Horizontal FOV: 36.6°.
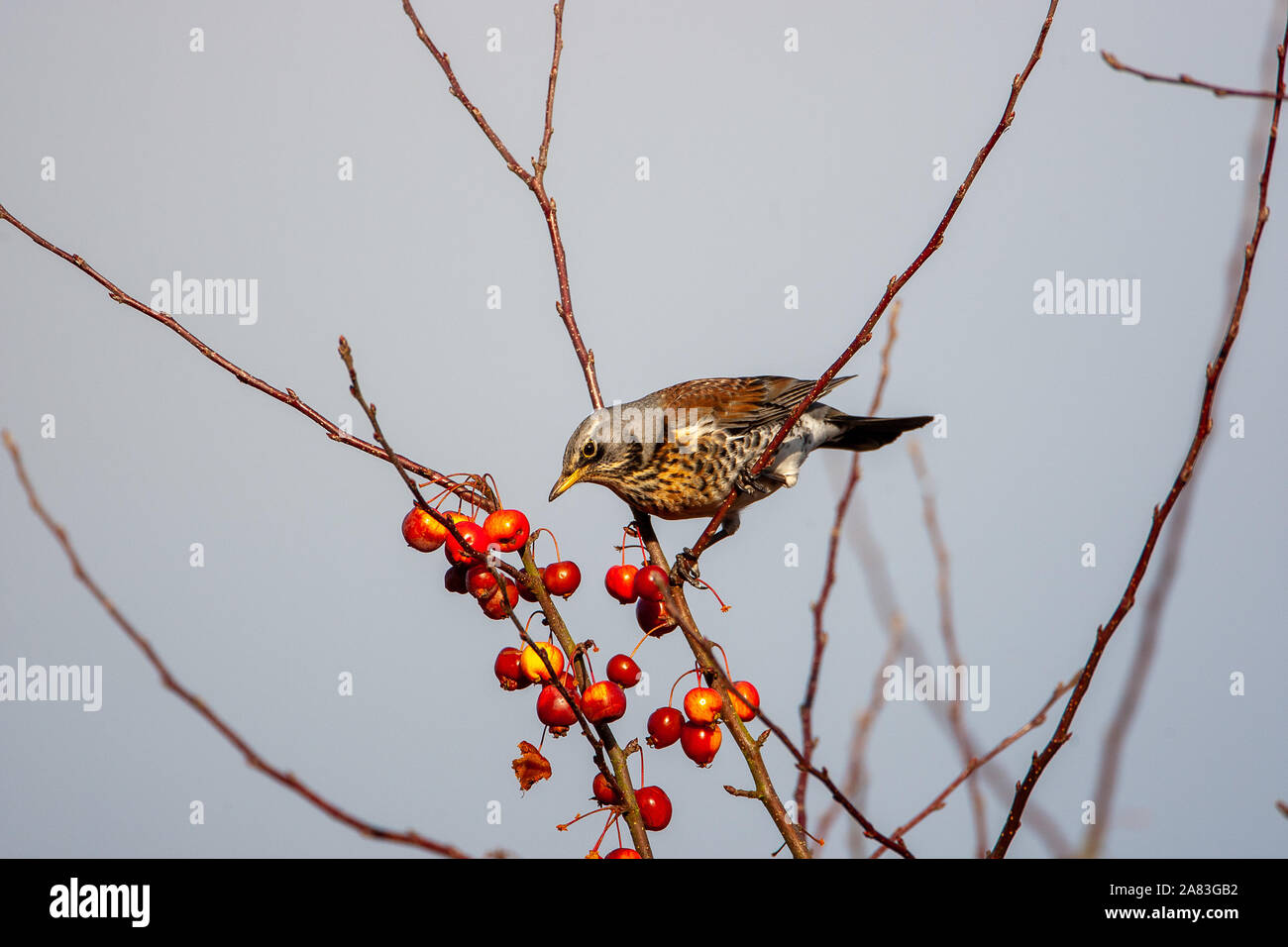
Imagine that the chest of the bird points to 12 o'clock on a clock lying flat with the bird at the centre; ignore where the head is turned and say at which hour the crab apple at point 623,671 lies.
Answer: The crab apple is roughly at 12 o'clock from the bird.

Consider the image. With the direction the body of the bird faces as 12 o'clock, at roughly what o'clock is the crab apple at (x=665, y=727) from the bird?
The crab apple is roughly at 9 o'clock from the bird.

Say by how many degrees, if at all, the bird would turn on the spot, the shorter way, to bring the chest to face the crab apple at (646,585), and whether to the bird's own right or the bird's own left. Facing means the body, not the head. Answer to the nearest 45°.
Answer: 0° — it already faces it

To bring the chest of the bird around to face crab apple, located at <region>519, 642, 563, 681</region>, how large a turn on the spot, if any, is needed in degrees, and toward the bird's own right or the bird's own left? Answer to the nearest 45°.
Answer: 0° — it already faces it

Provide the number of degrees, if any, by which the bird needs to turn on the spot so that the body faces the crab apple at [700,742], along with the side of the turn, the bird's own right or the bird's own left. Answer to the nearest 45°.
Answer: approximately 90° to the bird's own left

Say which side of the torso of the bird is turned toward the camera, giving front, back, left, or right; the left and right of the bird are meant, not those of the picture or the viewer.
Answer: left
